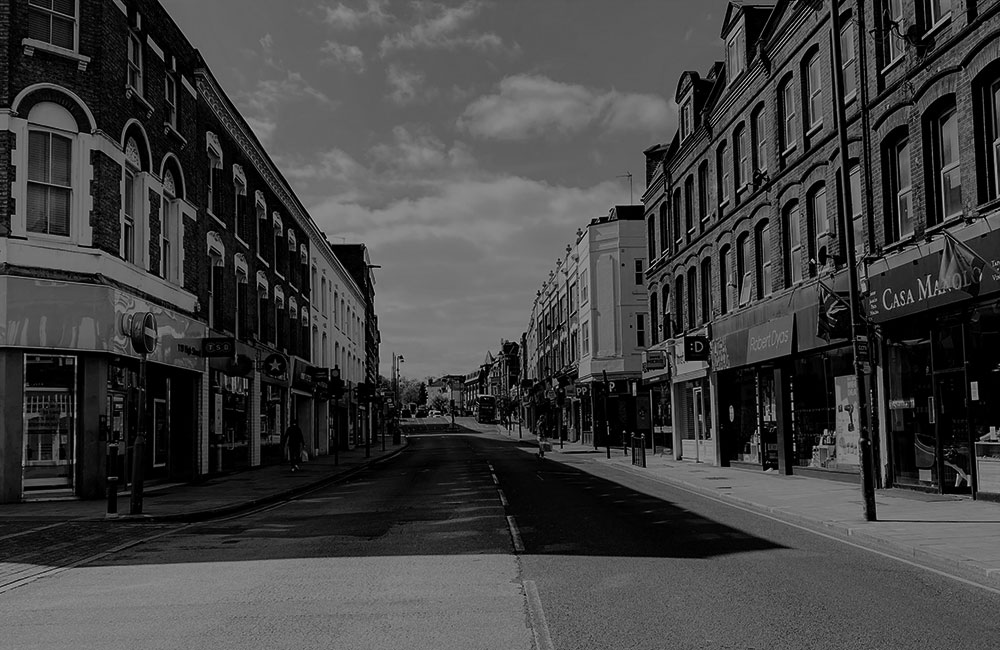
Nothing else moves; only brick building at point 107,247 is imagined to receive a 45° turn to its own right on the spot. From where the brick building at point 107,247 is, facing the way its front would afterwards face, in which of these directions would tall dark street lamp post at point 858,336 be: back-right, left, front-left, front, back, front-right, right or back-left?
front-left

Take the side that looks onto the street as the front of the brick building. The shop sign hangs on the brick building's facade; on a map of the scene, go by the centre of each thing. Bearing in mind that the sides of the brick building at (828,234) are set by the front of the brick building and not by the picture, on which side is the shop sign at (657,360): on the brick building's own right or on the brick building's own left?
on the brick building's own right

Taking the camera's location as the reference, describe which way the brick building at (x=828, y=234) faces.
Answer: facing the viewer and to the left of the viewer

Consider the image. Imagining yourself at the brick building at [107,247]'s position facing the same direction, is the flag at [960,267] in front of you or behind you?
in front

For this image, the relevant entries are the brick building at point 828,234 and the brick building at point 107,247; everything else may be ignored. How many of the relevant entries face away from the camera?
0

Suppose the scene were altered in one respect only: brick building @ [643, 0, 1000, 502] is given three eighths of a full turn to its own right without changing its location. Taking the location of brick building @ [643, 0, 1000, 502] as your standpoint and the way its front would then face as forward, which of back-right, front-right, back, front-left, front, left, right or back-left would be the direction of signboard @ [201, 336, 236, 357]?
left

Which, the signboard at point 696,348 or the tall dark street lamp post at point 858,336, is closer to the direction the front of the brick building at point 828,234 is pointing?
the tall dark street lamp post

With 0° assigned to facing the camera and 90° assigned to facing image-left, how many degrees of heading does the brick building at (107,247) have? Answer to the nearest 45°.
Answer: approximately 315°

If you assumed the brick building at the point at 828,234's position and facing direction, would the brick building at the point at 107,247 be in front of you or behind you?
in front
